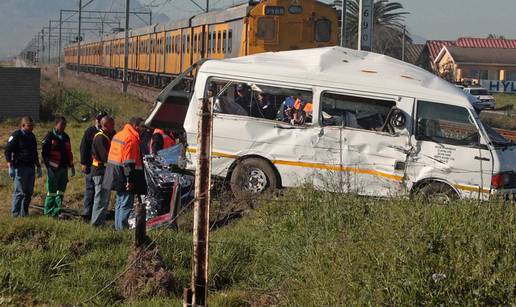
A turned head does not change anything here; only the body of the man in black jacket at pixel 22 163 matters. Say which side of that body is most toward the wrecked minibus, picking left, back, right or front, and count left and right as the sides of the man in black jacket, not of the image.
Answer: front

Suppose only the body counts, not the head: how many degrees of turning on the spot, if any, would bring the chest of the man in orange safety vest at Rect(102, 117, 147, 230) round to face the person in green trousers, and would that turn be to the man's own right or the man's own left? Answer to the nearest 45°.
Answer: approximately 135° to the man's own left

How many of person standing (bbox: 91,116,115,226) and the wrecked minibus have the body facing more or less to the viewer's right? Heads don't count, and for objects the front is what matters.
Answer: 2

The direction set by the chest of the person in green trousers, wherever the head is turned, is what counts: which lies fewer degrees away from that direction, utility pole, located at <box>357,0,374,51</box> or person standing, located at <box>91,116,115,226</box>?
the person standing

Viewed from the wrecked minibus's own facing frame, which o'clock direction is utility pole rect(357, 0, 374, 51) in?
The utility pole is roughly at 9 o'clock from the wrecked minibus.

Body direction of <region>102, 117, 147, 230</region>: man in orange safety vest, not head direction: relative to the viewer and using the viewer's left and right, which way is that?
facing to the right of the viewer

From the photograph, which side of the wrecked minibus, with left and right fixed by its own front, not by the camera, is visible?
right

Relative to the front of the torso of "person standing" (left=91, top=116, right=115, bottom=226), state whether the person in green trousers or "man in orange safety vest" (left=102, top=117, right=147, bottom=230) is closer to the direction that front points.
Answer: the man in orange safety vest

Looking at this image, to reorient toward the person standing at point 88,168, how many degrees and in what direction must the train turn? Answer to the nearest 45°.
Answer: approximately 45° to its right

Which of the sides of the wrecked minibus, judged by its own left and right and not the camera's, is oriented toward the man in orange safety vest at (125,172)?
back

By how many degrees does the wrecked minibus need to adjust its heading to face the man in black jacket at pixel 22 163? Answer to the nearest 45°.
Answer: approximately 180°

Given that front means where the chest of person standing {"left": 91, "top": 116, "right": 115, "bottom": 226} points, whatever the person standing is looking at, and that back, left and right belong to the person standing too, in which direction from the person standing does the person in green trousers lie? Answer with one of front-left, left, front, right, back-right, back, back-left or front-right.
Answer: back-left

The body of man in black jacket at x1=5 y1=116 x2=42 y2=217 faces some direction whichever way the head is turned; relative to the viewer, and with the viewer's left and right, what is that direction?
facing the viewer and to the right of the viewer

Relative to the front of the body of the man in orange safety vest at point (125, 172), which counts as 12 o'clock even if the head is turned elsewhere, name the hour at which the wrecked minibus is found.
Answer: The wrecked minibus is roughly at 12 o'clock from the man in orange safety vest.

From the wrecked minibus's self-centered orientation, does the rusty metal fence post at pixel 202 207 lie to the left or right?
on its right
